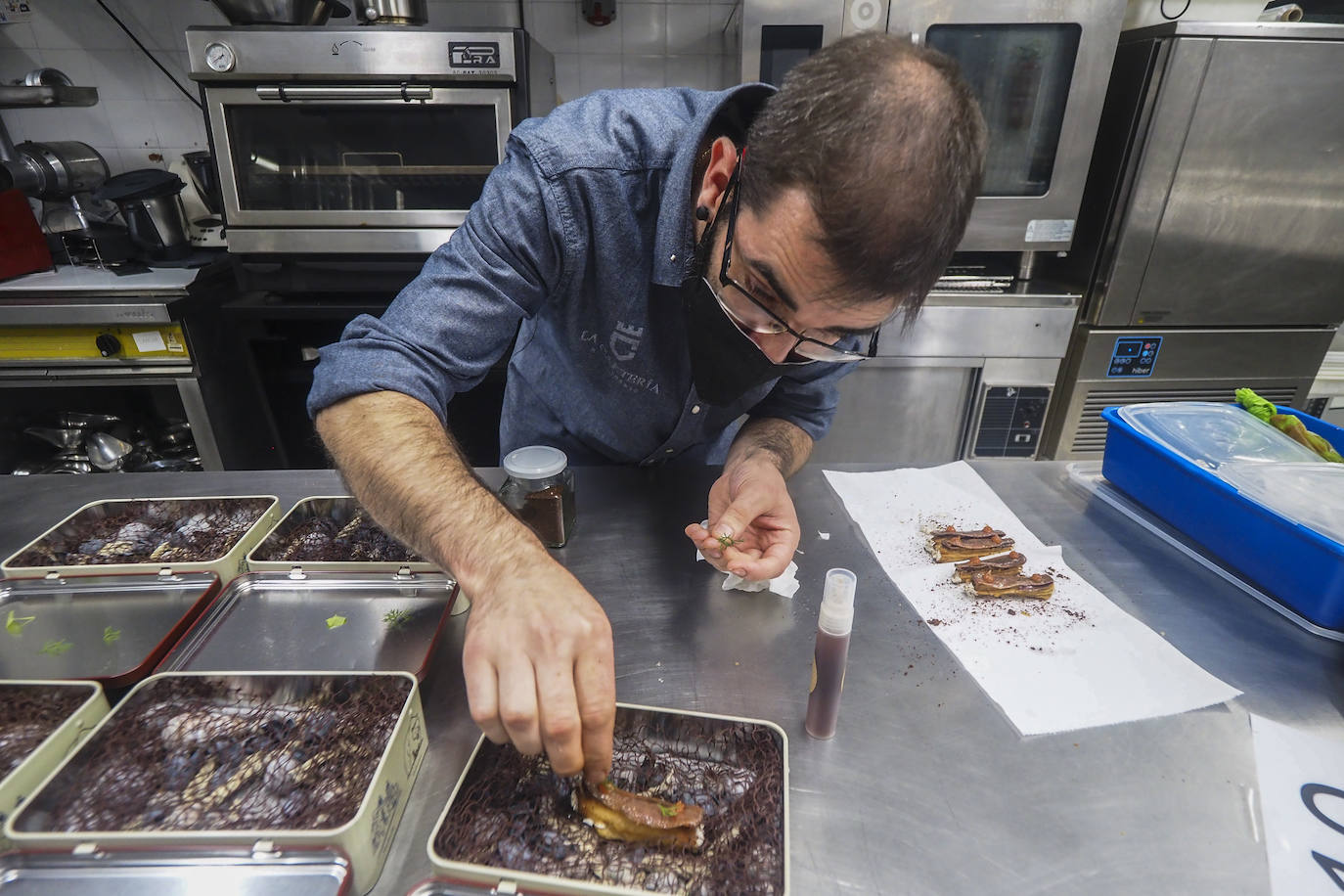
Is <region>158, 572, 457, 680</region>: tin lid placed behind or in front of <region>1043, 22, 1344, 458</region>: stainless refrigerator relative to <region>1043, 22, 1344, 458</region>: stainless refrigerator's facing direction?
in front

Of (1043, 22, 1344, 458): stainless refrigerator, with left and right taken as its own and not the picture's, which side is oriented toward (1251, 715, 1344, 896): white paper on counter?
front

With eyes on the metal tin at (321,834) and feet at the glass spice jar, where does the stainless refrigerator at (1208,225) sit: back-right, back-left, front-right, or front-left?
back-left

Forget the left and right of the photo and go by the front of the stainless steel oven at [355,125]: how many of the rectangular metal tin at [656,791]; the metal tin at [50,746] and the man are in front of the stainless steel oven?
3

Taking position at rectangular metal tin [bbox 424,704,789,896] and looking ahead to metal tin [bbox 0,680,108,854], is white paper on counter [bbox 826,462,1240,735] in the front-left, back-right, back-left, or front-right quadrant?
back-right

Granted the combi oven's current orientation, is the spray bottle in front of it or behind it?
in front

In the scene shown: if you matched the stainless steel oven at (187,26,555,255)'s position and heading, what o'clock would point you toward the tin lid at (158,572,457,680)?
The tin lid is roughly at 12 o'clock from the stainless steel oven.

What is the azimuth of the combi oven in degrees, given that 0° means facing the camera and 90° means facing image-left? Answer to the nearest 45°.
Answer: approximately 0°

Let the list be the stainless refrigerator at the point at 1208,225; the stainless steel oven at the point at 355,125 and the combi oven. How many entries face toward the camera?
3

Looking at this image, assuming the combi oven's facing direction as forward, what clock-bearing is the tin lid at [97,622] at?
The tin lid is roughly at 1 o'clock from the combi oven.
